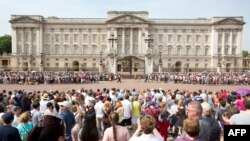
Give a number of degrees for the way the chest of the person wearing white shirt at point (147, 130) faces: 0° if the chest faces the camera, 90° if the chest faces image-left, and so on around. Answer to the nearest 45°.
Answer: approximately 180°

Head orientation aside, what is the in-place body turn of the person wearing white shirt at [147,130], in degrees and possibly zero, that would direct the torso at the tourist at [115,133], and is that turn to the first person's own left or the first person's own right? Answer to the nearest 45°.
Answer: approximately 45° to the first person's own left

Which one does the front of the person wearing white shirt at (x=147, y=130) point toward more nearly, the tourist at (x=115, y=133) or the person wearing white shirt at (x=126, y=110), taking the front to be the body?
the person wearing white shirt

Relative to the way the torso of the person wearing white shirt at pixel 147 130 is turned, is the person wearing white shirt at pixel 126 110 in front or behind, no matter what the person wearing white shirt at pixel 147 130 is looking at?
in front

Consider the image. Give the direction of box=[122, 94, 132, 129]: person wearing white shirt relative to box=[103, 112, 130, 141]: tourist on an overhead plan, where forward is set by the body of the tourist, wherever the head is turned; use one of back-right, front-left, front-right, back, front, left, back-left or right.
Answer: front

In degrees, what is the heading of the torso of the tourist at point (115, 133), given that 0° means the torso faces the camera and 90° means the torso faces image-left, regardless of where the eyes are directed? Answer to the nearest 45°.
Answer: approximately 180°

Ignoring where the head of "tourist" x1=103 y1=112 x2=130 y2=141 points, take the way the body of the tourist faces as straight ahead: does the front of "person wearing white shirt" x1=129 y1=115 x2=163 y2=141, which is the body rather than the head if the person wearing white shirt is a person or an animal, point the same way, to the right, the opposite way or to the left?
the same way

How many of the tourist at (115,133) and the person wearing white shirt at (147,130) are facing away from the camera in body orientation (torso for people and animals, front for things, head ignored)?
2

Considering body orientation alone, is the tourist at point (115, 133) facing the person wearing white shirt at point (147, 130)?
no
